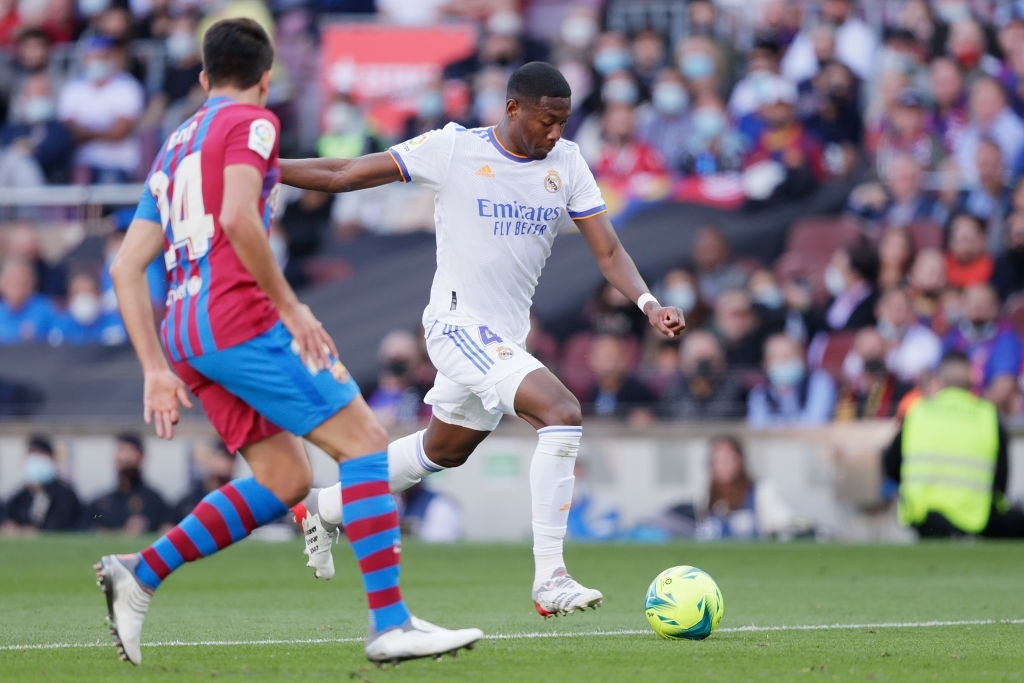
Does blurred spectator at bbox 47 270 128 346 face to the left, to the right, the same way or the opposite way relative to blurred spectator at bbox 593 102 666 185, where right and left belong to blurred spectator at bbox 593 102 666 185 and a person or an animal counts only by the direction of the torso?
the same way

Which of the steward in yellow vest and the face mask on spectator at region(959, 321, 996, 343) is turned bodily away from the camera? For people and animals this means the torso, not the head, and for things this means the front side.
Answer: the steward in yellow vest

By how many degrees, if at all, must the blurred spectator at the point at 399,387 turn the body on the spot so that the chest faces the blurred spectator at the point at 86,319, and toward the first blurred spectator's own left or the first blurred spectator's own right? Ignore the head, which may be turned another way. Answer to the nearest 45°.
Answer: approximately 135° to the first blurred spectator's own right

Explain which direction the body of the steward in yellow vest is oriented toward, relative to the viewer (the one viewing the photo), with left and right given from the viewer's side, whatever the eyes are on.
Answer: facing away from the viewer

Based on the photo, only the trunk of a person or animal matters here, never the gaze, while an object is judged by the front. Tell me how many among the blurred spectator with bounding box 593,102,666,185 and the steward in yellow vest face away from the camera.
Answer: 1

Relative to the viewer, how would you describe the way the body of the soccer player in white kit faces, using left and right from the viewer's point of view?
facing the viewer and to the right of the viewer

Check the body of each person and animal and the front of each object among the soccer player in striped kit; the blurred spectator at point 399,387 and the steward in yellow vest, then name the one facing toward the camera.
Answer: the blurred spectator

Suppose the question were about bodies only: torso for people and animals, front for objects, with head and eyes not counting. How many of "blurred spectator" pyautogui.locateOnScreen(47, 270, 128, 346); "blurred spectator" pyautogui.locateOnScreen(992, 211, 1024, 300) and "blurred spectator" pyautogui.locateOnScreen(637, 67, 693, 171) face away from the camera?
0

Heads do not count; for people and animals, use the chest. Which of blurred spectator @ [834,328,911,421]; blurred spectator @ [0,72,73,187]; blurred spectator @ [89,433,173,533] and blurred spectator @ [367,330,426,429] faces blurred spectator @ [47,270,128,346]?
blurred spectator @ [0,72,73,187]

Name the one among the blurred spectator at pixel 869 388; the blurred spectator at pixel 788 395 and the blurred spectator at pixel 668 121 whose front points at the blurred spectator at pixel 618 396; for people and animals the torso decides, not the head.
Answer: the blurred spectator at pixel 668 121

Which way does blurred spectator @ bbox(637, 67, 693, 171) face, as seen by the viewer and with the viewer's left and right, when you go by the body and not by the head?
facing the viewer

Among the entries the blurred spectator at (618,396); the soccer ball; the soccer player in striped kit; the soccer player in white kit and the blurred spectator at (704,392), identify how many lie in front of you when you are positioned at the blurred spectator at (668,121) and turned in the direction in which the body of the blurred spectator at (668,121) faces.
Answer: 5

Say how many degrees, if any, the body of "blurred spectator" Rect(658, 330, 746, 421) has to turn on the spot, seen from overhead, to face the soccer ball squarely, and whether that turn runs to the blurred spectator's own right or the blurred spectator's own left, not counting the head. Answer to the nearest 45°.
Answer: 0° — they already face it

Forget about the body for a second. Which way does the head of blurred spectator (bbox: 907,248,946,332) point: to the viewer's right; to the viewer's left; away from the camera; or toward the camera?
toward the camera

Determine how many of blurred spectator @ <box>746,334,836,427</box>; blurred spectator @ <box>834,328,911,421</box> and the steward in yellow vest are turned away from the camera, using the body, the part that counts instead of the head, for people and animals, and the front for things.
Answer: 1

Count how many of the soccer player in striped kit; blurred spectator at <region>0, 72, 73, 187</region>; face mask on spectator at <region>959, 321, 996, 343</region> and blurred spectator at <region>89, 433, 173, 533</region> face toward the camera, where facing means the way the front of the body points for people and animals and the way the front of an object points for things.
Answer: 3

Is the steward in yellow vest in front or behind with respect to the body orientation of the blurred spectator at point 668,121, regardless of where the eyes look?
in front

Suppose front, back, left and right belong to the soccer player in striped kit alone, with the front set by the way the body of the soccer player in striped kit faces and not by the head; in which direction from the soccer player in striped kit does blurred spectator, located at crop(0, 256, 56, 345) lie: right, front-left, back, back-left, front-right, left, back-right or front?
front-left

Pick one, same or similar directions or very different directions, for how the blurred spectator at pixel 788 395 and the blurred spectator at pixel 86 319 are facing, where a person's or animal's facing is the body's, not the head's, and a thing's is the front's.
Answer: same or similar directions

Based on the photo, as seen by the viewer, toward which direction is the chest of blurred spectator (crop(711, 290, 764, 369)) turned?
toward the camera
